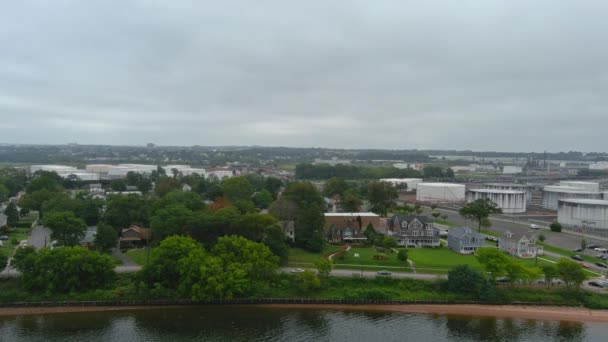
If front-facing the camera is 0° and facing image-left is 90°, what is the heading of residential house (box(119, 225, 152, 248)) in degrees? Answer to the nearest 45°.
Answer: approximately 0°

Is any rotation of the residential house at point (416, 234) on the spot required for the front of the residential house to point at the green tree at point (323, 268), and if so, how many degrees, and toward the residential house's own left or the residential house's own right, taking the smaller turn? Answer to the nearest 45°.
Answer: approximately 45° to the residential house's own right

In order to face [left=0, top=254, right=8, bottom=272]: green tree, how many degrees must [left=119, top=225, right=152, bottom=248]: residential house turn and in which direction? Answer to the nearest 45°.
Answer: approximately 45° to its right

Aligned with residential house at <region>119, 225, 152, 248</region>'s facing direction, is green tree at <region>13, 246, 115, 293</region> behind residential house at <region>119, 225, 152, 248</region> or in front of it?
in front

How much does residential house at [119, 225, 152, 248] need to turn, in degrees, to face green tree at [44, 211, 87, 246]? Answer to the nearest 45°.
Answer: approximately 45° to its right

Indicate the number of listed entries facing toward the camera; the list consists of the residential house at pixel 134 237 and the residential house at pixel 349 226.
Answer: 2

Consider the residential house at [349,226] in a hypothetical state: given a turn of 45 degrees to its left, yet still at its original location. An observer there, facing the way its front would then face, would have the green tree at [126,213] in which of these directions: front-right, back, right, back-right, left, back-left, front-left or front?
back-right

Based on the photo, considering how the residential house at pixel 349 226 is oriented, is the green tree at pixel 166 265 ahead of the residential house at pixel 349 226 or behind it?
ahead

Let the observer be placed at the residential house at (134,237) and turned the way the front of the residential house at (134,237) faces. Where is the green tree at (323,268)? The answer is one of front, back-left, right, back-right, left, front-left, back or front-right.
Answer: front-left

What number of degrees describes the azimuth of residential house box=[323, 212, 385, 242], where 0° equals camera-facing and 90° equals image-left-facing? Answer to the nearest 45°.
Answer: approximately 0°

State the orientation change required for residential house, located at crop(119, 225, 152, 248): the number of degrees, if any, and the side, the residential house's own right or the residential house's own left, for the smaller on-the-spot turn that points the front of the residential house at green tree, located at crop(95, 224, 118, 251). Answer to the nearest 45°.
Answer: approximately 45° to the residential house's own right

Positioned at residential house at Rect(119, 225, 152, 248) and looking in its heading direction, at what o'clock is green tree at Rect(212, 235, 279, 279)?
The green tree is roughly at 11 o'clock from the residential house.
